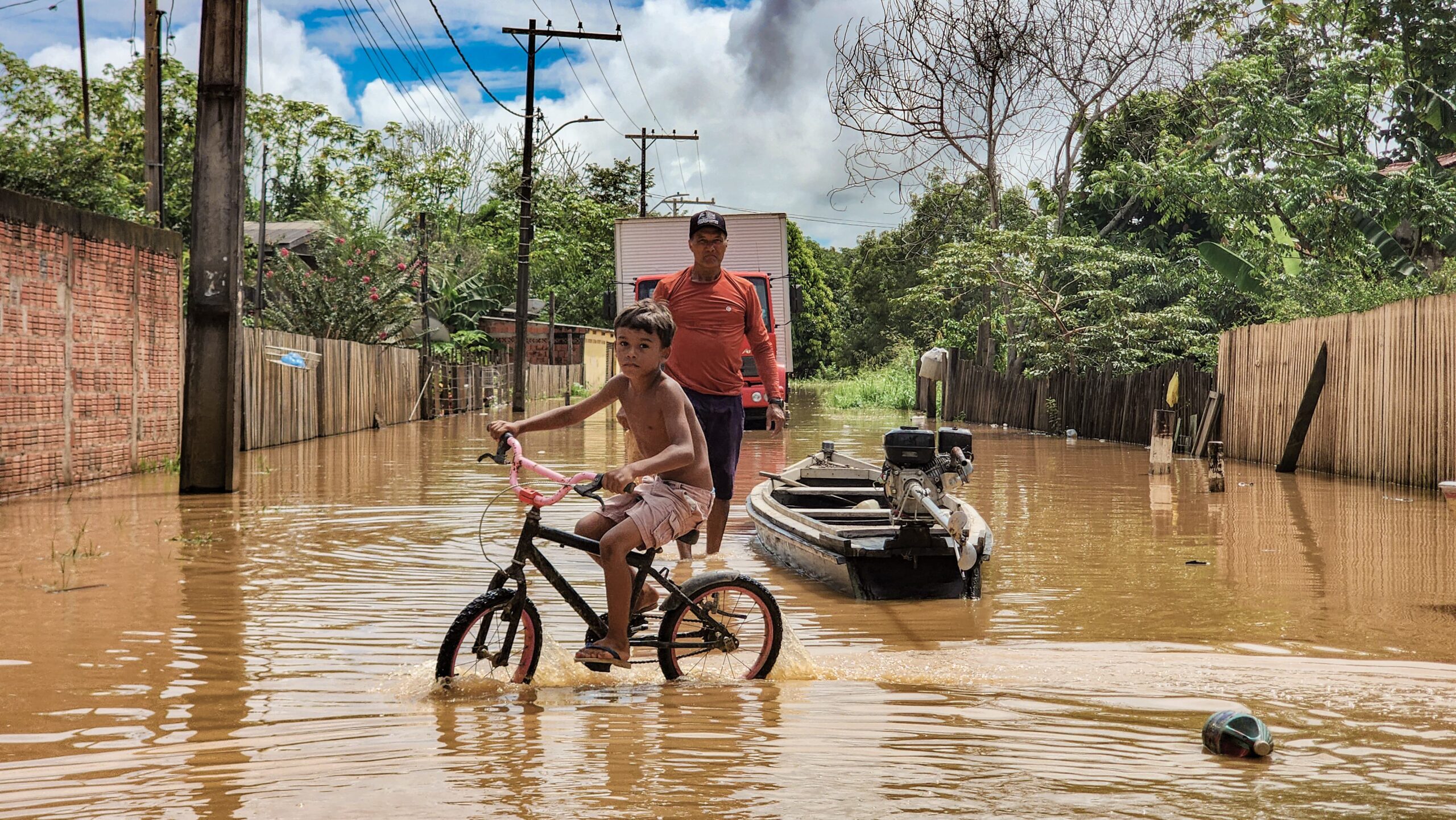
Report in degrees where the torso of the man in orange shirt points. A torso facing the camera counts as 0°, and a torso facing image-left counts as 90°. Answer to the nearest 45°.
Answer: approximately 0°

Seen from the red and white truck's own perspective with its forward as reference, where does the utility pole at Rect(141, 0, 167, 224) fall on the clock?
The utility pole is roughly at 3 o'clock from the red and white truck.

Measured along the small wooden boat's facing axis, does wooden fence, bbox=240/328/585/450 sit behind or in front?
in front

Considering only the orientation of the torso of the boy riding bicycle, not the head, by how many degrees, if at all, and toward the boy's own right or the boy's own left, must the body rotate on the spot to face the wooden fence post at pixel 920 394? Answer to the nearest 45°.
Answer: approximately 135° to the boy's own right

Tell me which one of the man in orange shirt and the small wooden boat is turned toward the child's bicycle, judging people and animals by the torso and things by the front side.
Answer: the man in orange shirt

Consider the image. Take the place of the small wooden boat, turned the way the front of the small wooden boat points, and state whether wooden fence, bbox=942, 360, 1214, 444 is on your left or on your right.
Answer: on your right

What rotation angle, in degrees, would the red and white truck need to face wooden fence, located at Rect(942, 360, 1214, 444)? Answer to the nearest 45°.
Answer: approximately 90° to its left

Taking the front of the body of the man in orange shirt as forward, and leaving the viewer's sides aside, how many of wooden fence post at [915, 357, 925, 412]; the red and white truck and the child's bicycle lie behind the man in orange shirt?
2

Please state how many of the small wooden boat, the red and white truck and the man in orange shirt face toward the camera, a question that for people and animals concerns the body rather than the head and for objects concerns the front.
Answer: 2

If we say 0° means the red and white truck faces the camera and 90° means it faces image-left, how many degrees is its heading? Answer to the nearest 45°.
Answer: approximately 0°

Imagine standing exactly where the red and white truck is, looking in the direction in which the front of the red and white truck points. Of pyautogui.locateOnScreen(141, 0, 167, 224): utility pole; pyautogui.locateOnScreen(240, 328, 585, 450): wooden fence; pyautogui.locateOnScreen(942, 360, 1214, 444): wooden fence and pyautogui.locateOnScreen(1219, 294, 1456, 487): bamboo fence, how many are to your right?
2

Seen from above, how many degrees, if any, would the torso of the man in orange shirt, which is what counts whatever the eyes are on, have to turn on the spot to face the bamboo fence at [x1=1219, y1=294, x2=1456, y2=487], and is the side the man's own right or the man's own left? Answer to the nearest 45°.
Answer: approximately 135° to the man's own left

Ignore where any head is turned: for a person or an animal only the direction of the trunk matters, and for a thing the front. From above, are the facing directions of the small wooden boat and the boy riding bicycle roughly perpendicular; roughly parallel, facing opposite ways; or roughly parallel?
roughly perpendicular
